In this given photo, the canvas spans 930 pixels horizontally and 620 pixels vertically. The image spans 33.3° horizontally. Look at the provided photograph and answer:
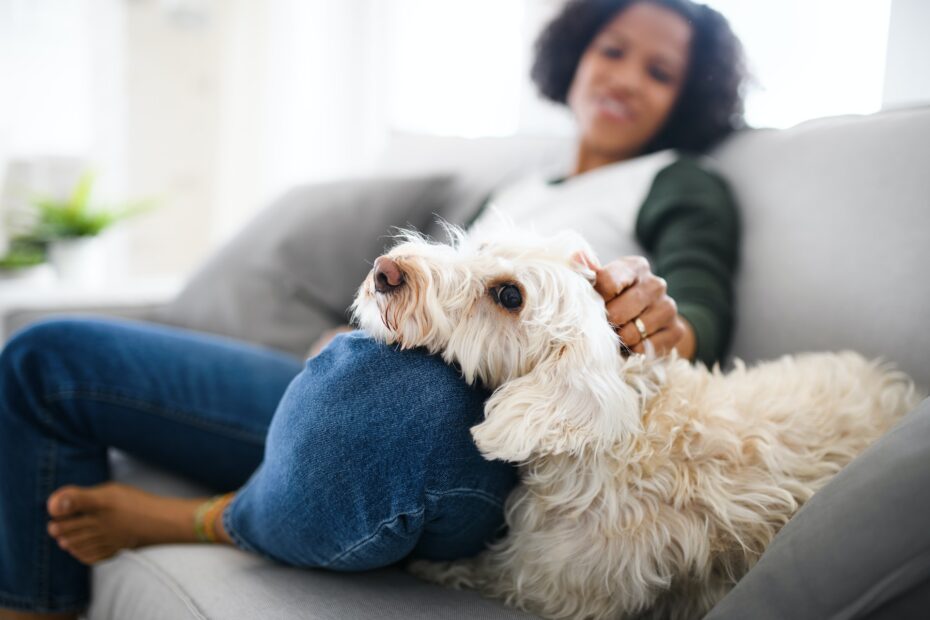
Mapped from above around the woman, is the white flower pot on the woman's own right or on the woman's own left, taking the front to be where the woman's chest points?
on the woman's own right

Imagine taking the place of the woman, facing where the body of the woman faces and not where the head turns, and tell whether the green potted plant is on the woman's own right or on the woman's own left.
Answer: on the woman's own right

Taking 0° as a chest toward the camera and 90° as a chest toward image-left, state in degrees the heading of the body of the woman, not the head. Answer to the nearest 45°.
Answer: approximately 45°
